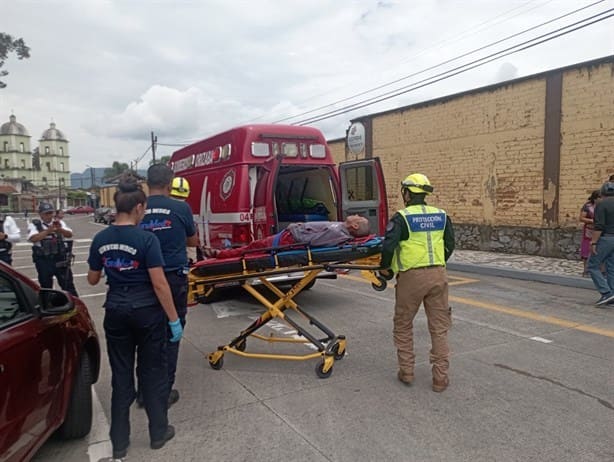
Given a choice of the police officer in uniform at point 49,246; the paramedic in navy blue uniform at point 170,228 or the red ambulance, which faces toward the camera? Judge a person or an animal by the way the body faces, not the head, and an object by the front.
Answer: the police officer in uniform

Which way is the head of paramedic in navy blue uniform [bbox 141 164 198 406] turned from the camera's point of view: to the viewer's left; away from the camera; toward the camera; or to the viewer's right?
away from the camera

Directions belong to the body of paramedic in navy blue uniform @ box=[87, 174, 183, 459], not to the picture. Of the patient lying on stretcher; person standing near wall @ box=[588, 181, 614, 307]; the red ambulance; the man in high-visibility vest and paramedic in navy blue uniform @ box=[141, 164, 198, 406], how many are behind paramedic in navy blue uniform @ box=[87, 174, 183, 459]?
0

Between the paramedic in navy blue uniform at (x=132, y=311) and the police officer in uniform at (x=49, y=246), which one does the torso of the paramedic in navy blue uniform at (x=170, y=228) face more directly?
the police officer in uniform

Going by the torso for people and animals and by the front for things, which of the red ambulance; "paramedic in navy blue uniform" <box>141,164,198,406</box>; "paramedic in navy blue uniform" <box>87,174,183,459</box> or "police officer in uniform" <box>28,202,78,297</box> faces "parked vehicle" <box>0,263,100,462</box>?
the police officer in uniform

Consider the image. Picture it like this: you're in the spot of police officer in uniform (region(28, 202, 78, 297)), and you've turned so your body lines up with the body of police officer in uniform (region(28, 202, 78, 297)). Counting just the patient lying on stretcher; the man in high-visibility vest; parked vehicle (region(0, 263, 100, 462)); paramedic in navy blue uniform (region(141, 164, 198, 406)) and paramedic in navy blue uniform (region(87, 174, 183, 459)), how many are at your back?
0

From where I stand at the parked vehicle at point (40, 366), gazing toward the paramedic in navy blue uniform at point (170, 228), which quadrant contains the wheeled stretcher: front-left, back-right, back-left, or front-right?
front-right

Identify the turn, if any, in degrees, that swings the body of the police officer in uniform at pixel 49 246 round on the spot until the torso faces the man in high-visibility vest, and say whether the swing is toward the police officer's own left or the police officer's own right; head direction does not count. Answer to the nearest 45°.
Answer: approximately 45° to the police officer's own left

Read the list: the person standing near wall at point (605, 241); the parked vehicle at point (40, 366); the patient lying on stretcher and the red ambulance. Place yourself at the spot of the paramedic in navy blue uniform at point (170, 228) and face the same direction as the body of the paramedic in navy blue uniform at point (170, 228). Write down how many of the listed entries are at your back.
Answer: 1

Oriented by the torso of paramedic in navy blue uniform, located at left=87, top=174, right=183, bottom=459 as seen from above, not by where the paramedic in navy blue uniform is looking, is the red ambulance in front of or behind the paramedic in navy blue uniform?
in front

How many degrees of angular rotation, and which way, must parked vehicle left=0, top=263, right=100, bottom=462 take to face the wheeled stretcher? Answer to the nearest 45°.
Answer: approximately 45° to its right

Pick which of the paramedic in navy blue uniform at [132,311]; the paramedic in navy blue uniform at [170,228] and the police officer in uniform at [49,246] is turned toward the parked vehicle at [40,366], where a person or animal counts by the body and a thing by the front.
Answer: the police officer in uniform

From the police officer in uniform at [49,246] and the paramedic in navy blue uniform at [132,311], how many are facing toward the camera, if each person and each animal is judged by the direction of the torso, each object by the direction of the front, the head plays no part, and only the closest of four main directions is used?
1

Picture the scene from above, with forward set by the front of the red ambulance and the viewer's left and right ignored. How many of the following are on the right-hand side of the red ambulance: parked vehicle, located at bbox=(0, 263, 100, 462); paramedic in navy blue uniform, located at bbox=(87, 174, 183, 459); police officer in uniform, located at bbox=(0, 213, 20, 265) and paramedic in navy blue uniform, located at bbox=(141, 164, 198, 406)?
0

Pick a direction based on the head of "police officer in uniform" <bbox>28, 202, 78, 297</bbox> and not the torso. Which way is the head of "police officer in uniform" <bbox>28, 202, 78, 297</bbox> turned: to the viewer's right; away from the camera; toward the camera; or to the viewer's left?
toward the camera

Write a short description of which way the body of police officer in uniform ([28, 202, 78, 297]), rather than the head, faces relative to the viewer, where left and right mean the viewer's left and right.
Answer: facing the viewer

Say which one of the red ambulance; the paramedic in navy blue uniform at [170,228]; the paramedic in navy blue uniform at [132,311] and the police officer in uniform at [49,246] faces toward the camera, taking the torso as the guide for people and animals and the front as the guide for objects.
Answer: the police officer in uniform

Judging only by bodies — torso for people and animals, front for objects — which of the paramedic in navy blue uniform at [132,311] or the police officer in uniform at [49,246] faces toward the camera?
the police officer in uniform

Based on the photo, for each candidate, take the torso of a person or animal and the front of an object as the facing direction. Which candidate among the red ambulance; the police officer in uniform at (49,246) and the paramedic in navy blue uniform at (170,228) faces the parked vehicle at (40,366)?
the police officer in uniform

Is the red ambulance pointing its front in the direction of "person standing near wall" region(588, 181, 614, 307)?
no
